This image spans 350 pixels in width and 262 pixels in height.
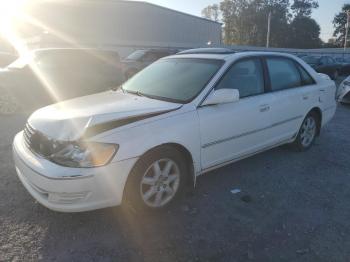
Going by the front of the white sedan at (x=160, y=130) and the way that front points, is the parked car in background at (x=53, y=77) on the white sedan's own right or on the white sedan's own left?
on the white sedan's own right

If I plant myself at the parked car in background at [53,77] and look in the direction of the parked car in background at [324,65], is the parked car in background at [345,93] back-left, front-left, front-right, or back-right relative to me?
front-right

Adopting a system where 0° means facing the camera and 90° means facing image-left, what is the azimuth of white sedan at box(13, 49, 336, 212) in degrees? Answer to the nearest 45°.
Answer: approximately 45°

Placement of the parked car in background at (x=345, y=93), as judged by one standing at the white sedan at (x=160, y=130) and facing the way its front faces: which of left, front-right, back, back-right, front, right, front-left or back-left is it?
back

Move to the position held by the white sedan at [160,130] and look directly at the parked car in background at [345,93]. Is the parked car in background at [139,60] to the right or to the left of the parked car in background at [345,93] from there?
left

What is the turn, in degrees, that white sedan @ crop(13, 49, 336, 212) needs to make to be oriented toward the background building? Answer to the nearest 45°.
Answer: approximately 135° to its right

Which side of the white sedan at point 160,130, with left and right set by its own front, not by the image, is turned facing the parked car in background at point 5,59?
right
